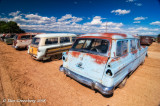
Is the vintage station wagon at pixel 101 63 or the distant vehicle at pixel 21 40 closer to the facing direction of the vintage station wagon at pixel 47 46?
the distant vehicle

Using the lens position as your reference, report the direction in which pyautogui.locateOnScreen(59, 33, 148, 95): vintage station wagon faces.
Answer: facing away from the viewer and to the right of the viewer

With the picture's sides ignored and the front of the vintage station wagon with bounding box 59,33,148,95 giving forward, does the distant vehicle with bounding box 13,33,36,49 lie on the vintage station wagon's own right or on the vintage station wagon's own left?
on the vintage station wagon's own left

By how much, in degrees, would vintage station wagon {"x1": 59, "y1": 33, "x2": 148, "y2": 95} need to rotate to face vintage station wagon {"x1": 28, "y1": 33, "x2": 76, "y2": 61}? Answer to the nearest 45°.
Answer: approximately 90° to its left
